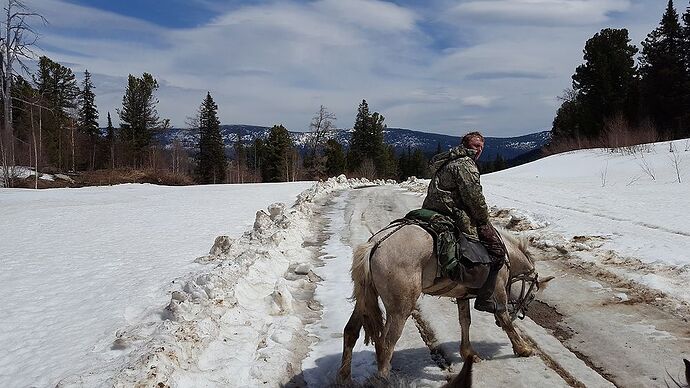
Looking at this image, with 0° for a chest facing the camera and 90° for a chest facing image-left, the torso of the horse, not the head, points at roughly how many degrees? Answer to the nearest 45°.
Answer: approximately 225°

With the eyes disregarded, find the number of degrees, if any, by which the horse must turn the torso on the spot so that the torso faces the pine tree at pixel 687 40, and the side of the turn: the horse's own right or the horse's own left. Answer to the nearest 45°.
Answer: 0° — it already faces it
